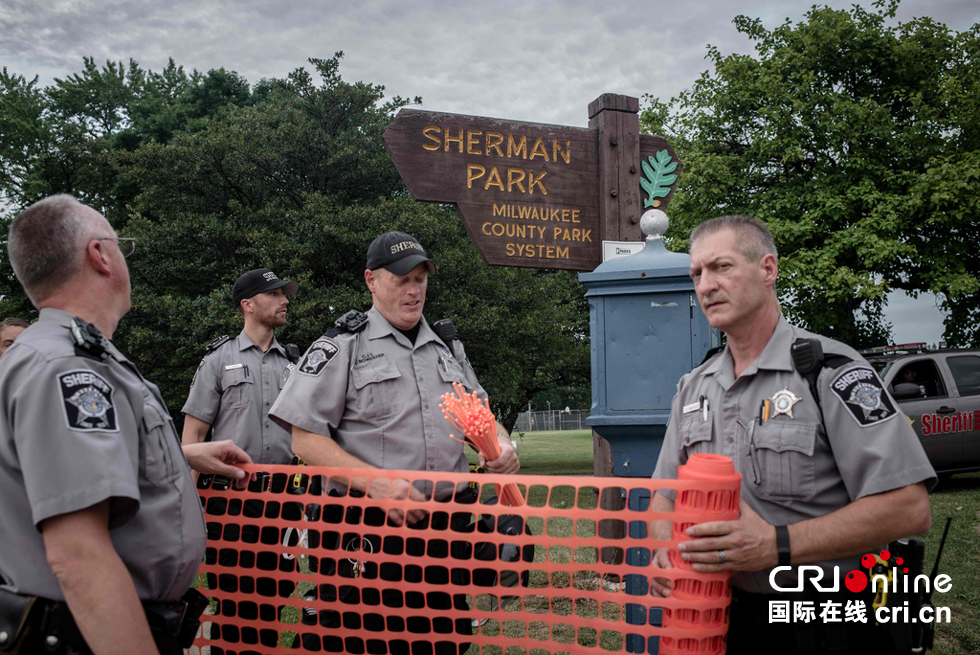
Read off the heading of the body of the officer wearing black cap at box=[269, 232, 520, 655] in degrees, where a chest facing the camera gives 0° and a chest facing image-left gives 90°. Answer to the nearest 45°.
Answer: approximately 315°

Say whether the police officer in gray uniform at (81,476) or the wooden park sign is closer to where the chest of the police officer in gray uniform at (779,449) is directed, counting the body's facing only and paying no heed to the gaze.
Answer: the police officer in gray uniform

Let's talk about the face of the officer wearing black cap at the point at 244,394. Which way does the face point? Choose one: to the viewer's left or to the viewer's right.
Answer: to the viewer's right

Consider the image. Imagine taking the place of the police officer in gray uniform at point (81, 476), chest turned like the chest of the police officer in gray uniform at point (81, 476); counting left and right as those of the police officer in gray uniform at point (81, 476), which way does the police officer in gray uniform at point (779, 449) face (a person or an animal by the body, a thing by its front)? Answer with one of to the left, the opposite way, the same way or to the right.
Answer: the opposite way

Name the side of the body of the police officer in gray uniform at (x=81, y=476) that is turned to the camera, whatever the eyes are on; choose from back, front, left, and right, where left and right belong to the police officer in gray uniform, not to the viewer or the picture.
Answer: right

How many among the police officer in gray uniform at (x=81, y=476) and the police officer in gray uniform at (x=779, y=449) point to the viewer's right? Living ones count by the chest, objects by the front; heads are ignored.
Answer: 1

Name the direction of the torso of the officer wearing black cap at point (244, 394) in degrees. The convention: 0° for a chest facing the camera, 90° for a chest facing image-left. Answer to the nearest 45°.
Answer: approximately 315°

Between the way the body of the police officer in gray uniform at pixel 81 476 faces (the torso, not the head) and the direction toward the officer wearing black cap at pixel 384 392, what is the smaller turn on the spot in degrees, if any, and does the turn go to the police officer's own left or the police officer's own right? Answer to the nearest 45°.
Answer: approximately 45° to the police officer's own left
